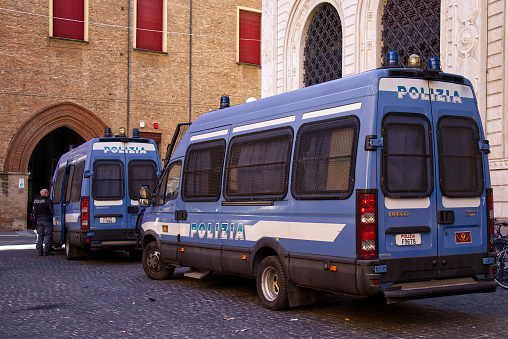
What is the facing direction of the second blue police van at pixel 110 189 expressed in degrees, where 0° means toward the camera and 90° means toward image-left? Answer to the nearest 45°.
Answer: approximately 180°

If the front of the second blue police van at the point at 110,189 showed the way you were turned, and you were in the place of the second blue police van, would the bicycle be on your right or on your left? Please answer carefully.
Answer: on your right

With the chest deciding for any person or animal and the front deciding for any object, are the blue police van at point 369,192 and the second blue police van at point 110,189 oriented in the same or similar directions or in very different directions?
same or similar directions

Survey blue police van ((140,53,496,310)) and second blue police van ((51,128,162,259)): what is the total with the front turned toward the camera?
0

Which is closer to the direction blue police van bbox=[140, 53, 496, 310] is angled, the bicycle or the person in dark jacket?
the person in dark jacket

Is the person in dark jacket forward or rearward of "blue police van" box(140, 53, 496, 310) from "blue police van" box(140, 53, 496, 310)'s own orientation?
forward

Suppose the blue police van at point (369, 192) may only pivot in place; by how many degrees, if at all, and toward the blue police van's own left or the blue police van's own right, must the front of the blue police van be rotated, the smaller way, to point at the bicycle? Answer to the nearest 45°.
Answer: approximately 90° to the blue police van's own right

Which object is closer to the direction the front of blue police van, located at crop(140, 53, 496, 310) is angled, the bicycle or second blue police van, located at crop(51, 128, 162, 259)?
the second blue police van

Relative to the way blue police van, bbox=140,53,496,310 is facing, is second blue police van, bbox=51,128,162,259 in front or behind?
in front

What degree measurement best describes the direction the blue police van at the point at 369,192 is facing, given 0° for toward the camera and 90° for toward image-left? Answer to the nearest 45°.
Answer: approximately 135°

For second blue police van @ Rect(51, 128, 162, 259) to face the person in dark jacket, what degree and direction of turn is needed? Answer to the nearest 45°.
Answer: approximately 45° to its left
